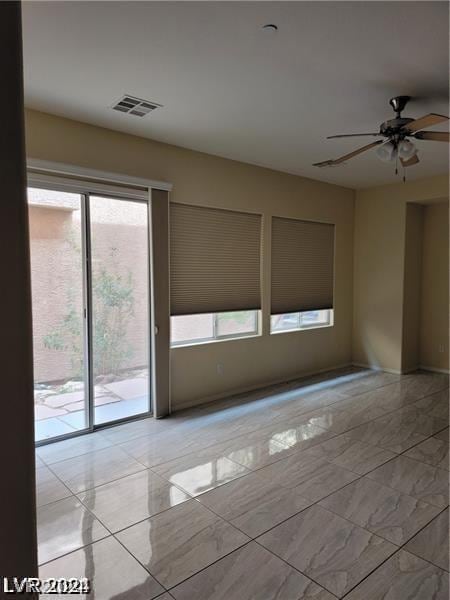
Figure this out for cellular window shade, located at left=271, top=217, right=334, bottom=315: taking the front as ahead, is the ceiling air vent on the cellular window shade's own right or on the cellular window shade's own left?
on the cellular window shade's own right

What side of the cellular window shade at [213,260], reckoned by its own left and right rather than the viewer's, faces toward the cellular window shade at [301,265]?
left

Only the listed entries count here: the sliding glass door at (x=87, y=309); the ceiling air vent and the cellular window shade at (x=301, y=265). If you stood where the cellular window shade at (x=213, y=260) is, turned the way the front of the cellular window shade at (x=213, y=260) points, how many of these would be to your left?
1

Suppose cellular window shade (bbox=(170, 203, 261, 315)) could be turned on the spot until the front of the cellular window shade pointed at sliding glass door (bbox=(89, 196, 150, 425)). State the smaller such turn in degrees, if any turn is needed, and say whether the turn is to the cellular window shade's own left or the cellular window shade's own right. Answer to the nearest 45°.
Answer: approximately 90° to the cellular window shade's own right

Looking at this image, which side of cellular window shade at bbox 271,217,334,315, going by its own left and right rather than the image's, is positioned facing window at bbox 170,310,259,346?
right

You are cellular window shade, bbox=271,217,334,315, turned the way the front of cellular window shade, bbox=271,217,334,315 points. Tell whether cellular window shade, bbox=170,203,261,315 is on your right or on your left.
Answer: on your right

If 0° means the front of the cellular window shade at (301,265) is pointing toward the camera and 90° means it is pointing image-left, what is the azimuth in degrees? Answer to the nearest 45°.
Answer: approximately 315°

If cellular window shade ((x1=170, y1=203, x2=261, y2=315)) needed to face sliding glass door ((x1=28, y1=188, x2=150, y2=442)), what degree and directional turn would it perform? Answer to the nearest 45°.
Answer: approximately 90° to its right
